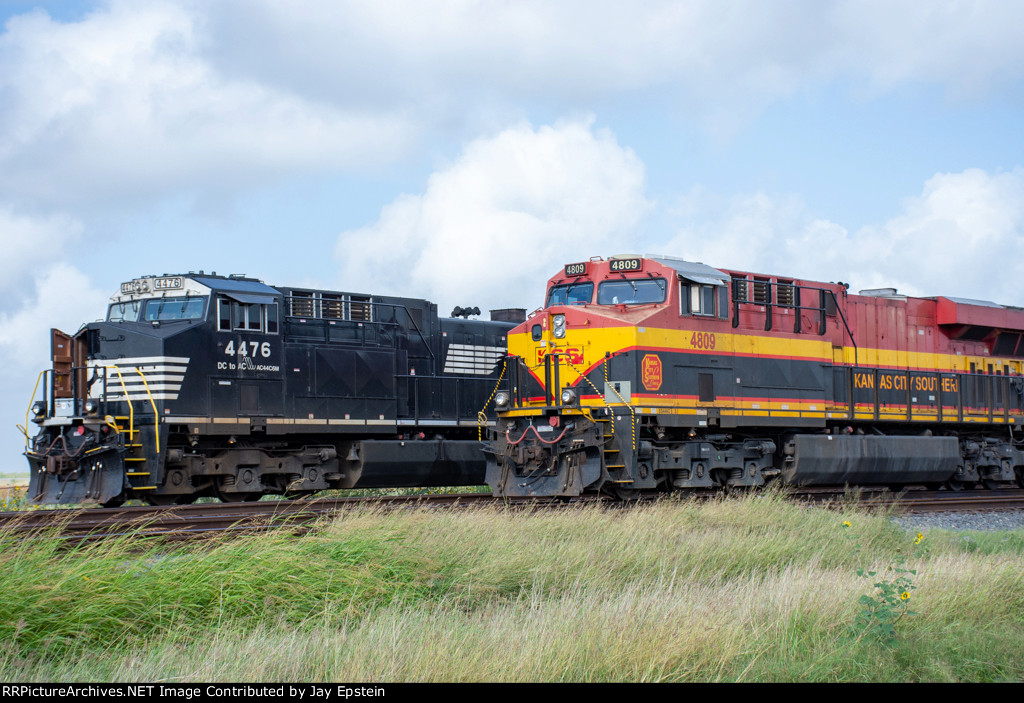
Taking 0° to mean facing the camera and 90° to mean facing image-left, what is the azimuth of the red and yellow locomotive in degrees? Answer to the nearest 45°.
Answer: approximately 45°

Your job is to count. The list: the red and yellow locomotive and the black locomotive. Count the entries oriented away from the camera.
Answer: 0

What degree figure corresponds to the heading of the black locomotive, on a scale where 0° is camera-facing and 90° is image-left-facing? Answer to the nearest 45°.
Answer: approximately 45°

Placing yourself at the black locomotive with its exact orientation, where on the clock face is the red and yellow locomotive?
The red and yellow locomotive is roughly at 8 o'clock from the black locomotive.

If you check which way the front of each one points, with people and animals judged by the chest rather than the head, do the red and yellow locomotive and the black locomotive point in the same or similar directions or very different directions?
same or similar directions

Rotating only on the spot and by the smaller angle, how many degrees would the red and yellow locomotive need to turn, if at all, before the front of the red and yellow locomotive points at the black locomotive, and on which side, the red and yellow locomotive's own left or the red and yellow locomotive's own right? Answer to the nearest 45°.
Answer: approximately 45° to the red and yellow locomotive's own right
